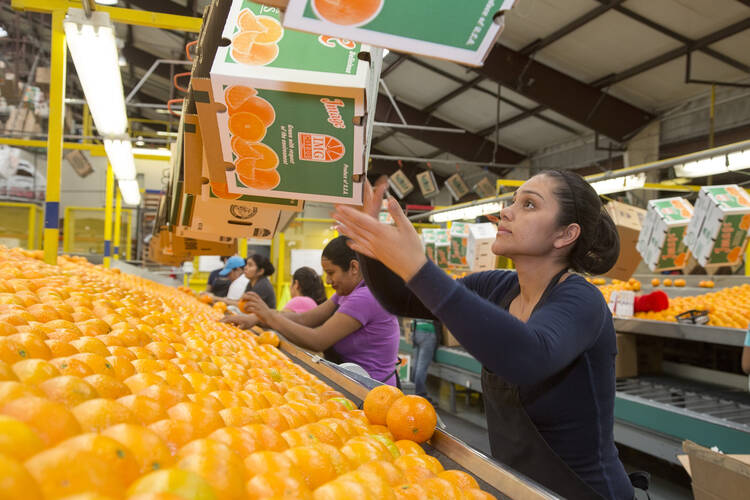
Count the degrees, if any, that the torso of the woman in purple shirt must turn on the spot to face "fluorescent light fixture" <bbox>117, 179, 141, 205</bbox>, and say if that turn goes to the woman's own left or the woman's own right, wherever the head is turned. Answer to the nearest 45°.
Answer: approximately 45° to the woman's own right

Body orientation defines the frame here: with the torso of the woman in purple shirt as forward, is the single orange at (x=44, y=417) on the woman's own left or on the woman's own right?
on the woman's own left

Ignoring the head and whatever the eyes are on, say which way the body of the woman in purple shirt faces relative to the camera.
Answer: to the viewer's left

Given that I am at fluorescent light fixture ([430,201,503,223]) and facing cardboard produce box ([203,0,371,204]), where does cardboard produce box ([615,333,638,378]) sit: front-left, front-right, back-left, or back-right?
front-left

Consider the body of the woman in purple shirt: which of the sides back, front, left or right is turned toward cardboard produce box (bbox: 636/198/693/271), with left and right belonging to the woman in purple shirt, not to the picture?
back

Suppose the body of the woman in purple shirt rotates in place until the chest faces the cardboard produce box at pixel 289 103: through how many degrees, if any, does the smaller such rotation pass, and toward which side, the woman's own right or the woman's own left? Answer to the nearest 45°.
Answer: approximately 90° to the woman's own left

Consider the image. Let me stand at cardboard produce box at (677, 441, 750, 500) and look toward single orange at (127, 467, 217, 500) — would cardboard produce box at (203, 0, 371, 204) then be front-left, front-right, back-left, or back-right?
front-right

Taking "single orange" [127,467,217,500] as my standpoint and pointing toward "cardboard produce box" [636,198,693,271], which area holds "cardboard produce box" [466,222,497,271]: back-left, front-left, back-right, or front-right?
front-left

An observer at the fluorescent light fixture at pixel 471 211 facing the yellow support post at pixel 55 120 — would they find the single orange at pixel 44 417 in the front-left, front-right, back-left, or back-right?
front-left

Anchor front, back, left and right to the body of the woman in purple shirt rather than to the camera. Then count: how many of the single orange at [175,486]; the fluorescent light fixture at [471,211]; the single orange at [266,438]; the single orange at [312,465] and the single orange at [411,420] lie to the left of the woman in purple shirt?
4

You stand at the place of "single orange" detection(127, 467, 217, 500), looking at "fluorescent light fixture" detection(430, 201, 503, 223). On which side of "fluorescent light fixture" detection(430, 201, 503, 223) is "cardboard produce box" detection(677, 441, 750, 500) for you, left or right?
right

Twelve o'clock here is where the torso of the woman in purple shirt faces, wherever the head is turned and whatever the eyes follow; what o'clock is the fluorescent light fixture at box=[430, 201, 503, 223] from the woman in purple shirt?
The fluorescent light fixture is roughly at 4 o'clock from the woman in purple shirt.

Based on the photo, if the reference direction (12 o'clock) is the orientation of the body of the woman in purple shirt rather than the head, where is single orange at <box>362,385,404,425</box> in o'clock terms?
The single orange is roughly at 9 o'clock from the woman in purple shirt.

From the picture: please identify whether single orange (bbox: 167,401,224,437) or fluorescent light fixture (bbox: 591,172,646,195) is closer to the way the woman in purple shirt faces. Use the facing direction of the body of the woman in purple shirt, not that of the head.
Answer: the single orange

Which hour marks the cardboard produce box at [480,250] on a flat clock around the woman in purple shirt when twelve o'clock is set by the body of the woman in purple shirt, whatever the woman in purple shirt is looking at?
The cardboard produce box is roughly at 4 o'clock from the woman in purple shirt.
